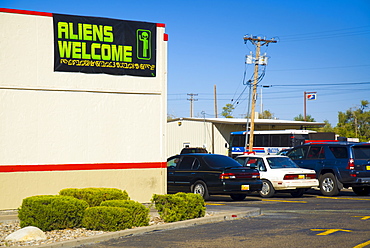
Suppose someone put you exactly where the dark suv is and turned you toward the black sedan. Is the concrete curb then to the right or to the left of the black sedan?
left

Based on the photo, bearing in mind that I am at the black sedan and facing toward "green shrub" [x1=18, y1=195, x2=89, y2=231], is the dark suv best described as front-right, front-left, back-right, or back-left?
back-left

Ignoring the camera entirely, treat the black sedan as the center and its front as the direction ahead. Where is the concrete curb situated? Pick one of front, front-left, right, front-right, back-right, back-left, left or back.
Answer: back-left

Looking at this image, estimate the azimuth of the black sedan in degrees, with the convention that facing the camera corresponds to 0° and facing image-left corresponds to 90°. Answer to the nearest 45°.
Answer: approximately 135°

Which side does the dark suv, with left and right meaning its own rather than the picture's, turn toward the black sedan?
left

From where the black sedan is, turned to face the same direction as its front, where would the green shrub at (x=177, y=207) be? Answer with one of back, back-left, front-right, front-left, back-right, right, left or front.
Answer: back-left

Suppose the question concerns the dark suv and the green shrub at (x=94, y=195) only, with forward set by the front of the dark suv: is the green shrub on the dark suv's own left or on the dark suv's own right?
on the dark suv's own left

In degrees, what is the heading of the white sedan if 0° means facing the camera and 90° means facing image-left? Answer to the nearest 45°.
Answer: approximately 135°

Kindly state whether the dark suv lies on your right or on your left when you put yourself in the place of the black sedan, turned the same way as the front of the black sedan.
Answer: on your right

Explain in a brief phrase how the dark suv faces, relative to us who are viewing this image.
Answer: facing away from the viewer and to the left of the viewer
